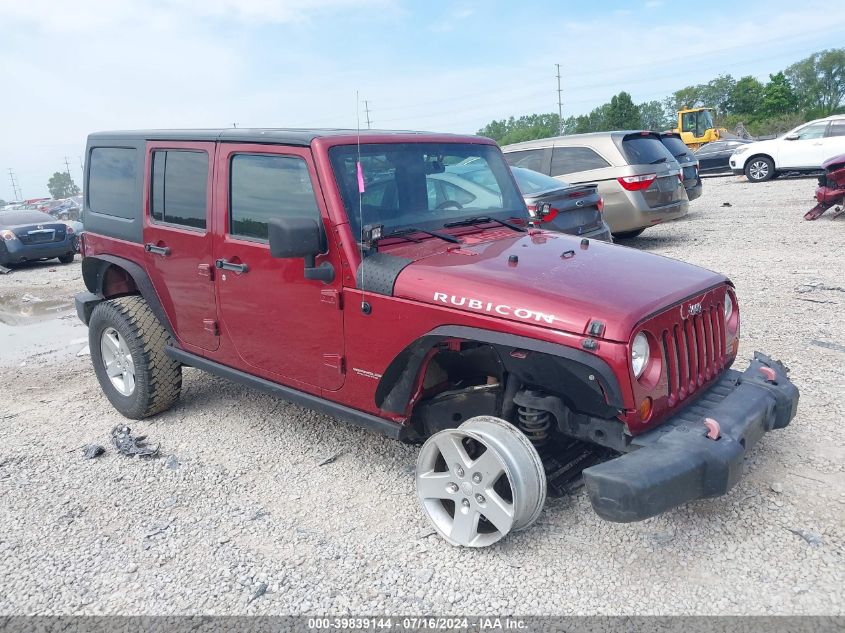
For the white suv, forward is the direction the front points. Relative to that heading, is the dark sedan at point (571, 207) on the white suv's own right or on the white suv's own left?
on the white suv's own left

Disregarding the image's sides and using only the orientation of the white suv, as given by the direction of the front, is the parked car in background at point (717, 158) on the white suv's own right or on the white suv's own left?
on the white suv's own right

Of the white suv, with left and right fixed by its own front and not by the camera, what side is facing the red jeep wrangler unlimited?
left

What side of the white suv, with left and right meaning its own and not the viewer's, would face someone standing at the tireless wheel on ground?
left

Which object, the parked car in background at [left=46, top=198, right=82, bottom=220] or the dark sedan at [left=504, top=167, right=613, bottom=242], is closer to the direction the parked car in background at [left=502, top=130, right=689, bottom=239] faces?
the parked car in background

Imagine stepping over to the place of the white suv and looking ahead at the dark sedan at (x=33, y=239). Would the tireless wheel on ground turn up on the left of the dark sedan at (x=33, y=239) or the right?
left

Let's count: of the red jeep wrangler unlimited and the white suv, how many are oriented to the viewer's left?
1

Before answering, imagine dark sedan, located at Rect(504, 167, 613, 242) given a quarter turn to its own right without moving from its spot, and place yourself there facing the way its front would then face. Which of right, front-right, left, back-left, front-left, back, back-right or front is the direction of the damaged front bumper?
back-right

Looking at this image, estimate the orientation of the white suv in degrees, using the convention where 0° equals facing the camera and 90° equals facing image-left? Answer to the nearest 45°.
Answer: approximately 90°

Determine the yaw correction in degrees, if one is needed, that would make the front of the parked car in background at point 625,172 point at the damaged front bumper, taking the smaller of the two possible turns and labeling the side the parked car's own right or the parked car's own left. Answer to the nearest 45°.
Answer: approximately 135° to the parked car's own left

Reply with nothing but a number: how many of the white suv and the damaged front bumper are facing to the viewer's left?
1
